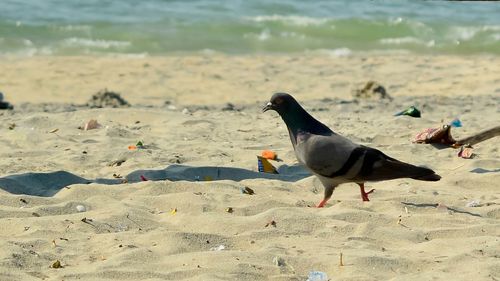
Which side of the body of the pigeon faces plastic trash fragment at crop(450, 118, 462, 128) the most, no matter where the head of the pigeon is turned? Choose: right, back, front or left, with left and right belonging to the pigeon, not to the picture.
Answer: right

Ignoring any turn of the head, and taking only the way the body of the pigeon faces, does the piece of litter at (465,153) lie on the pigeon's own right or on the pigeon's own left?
on the pigeon's own right

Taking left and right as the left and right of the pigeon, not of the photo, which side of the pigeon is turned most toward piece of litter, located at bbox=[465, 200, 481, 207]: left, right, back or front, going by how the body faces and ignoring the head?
back

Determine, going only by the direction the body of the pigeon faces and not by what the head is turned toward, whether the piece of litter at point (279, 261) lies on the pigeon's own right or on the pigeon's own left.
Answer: on the pigeon's own left

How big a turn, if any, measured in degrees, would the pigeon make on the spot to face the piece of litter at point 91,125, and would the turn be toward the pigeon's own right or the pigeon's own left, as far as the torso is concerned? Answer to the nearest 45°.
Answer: approximately 45° to the pigeon's own right

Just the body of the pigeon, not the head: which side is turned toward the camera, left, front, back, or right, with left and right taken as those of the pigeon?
left

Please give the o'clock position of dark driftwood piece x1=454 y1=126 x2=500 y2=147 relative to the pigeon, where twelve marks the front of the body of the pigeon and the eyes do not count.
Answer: The dark driftwood piece is roughly at 4 o'clock from the pigeon.

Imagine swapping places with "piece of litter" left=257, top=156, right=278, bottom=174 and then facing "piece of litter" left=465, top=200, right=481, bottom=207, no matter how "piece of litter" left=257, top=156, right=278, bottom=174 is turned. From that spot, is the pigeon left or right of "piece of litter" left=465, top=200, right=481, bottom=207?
right
